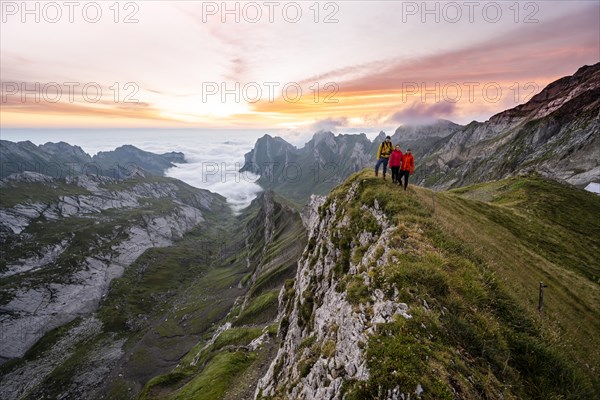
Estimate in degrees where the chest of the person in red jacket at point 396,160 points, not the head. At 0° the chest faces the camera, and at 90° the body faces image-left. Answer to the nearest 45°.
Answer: approximately 0°
